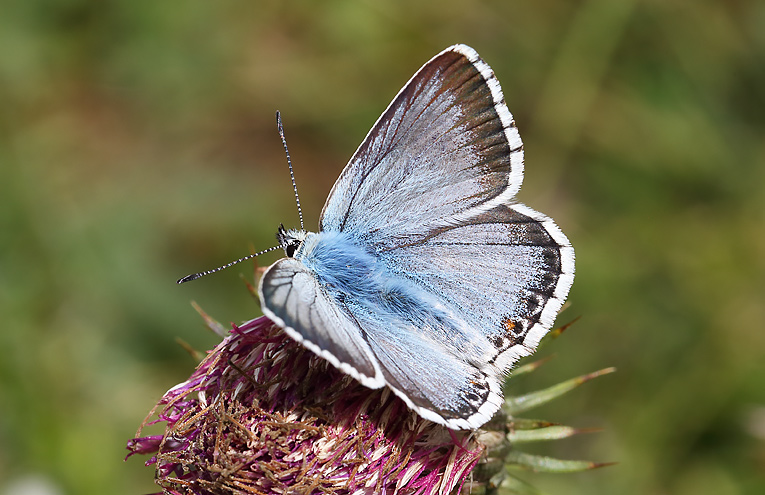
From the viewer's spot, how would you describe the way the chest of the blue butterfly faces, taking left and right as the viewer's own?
facing away from the viewer and to the left of the viewer
